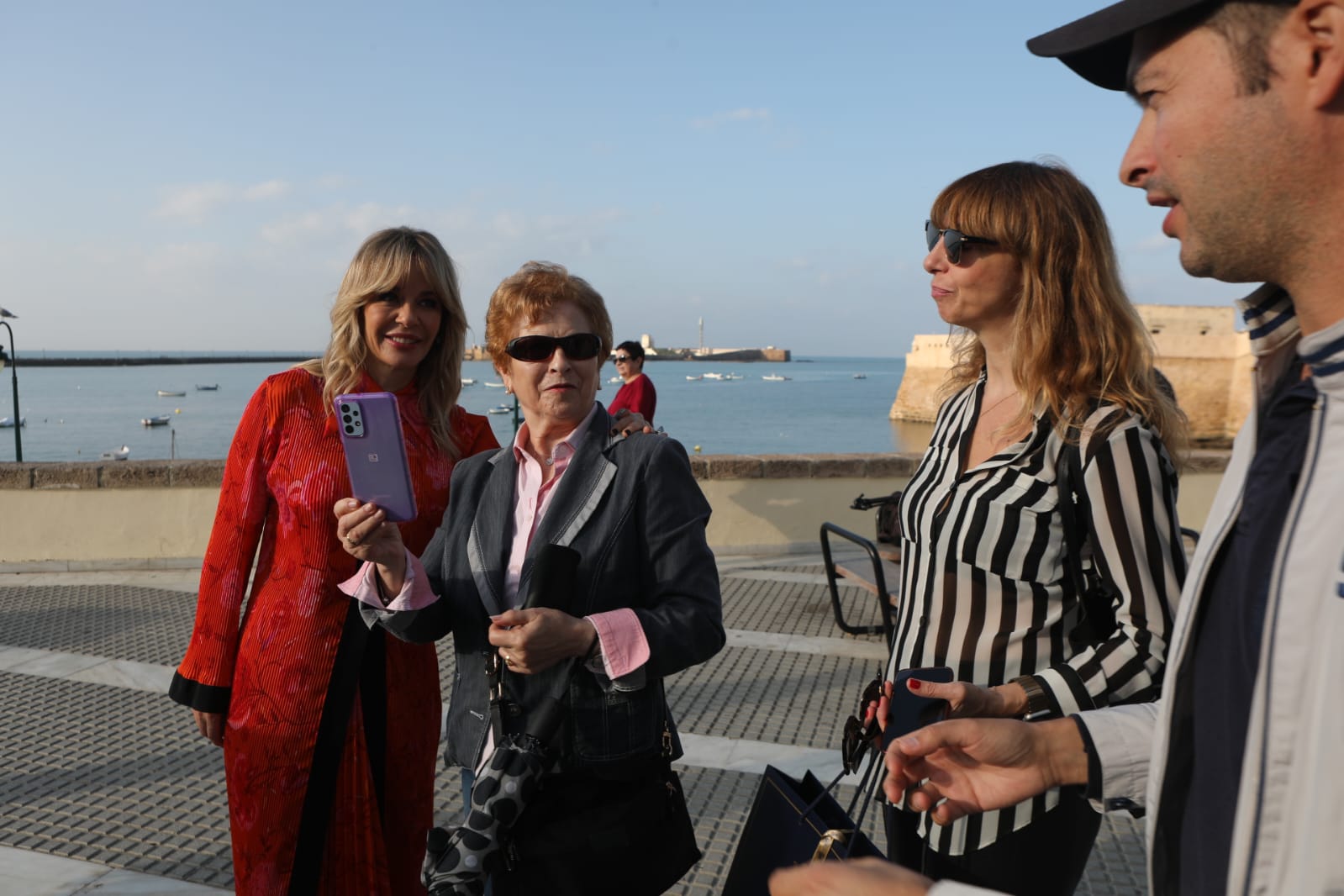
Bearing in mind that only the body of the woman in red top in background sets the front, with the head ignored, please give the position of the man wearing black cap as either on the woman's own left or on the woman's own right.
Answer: on the woman's own left

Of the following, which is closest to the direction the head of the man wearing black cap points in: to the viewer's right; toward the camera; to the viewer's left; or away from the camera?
to the viewer's left

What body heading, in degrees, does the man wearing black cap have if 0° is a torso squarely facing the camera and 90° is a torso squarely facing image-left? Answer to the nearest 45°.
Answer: approximately 90°

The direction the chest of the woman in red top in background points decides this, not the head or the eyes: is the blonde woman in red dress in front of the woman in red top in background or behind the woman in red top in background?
in front
